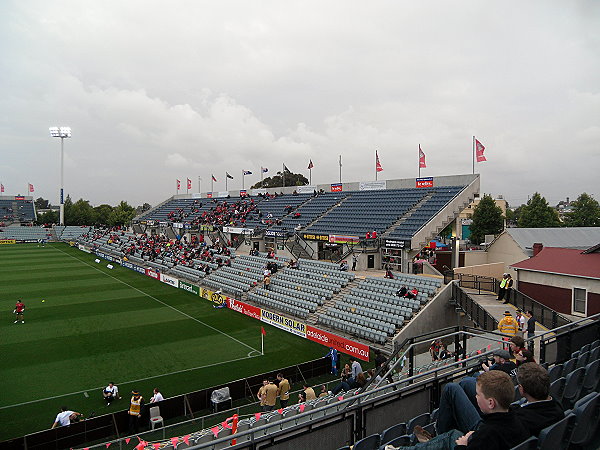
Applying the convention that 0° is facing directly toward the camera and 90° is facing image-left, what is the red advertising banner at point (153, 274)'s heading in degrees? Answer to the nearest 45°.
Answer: approximately 45°

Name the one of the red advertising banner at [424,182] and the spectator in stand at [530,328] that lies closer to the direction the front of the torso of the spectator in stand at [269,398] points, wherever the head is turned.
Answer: the red advertising banner

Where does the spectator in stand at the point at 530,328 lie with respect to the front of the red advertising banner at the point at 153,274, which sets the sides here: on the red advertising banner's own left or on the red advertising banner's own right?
on the red advertising banner's own left

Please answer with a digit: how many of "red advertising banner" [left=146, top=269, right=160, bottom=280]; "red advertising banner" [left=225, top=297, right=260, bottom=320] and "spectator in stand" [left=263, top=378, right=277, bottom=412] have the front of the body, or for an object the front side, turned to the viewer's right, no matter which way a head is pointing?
0

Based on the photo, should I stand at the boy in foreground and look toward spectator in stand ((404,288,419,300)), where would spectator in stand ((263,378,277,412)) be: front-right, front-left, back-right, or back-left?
front-left

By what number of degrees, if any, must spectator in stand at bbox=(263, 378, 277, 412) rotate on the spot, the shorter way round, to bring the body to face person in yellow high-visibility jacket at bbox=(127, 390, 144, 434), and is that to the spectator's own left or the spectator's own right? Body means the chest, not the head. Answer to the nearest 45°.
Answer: approximately 45° to the spectator's own left

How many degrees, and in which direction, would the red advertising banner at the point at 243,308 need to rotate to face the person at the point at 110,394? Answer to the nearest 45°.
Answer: approximately 45° to its left

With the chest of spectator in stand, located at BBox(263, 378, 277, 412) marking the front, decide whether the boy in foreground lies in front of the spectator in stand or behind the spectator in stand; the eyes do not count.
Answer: behind

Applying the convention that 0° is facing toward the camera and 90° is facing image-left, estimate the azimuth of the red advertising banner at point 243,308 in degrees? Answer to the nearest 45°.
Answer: approximately 45°

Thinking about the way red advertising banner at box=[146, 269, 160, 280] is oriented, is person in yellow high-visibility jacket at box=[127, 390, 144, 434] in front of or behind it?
in front

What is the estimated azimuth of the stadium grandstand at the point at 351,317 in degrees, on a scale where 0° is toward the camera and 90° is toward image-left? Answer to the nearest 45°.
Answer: approximately 45°

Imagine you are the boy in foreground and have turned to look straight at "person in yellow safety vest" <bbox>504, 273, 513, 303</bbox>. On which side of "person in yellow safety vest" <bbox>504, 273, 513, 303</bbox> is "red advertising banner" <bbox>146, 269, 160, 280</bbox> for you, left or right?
left

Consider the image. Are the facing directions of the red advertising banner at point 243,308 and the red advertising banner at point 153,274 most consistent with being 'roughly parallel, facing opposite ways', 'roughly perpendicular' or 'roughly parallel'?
roughly parallel
